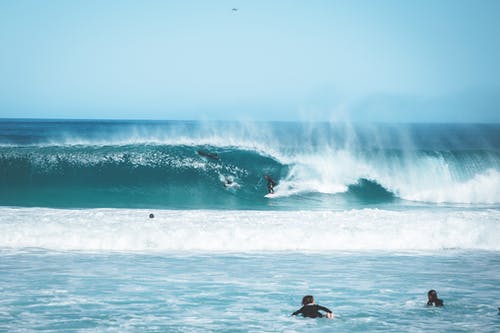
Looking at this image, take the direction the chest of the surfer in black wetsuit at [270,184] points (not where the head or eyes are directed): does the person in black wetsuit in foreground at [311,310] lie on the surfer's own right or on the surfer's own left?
on the surfer's own left

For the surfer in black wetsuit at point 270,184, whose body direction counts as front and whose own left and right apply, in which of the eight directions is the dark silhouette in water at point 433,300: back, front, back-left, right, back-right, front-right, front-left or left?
left
